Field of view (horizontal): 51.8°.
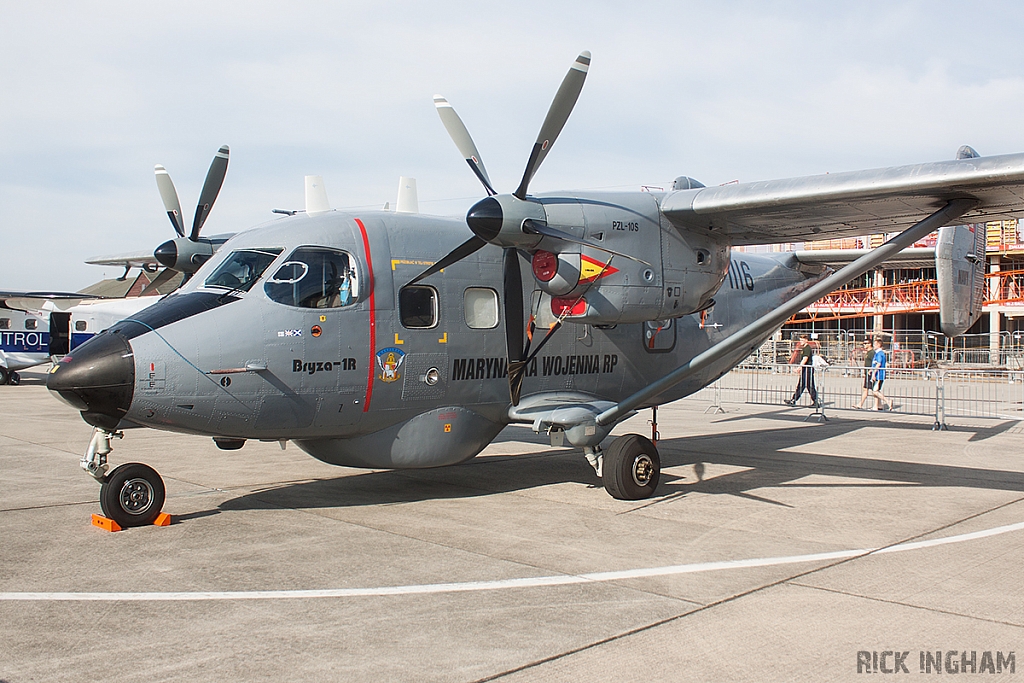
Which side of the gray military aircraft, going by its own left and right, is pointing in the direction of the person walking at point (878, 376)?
back

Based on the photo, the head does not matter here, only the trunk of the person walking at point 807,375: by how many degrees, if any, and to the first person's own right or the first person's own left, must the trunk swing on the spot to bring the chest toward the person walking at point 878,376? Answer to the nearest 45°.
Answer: approximately 180°

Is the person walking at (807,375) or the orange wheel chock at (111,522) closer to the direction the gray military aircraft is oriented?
the orange wheel chock

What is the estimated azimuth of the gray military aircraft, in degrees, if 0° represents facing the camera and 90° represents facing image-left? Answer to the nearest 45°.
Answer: approximately 45°

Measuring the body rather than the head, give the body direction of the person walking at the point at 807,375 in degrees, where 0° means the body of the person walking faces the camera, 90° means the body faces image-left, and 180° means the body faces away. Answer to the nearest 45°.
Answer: approximately 90°

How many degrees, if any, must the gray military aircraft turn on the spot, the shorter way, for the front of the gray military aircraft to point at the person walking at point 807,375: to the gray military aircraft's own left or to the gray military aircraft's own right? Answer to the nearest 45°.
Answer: approximately 180°

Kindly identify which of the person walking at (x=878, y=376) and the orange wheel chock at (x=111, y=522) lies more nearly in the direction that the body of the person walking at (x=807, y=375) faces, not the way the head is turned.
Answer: the orange wheel chock
